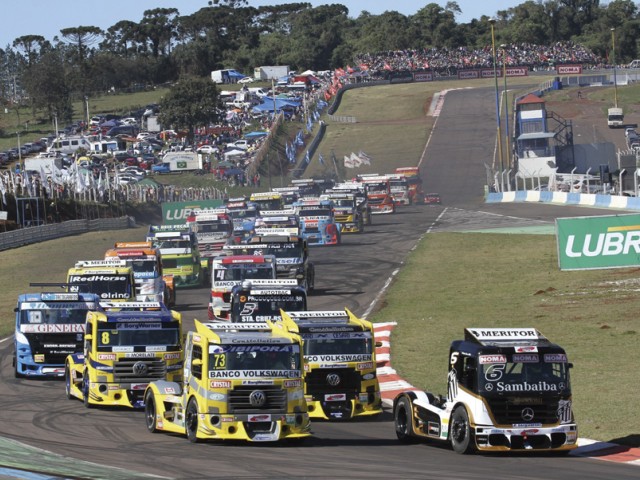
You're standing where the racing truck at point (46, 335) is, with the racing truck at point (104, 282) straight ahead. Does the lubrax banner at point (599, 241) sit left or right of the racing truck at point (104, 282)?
right

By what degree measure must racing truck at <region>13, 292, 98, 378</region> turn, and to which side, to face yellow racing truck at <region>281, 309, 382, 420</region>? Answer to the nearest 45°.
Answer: approximately 45° to its left

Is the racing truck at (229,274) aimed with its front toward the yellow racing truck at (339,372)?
yes

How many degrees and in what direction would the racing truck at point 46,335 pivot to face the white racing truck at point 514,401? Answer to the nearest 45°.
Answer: approximately 45° to its left

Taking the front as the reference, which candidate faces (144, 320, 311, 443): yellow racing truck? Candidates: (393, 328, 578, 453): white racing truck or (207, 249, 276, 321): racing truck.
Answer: the racing truck

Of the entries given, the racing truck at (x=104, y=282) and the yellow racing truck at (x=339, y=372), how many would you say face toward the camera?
2

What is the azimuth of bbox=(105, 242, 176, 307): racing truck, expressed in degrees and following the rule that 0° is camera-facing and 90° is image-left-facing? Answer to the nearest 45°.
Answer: approximately 0°

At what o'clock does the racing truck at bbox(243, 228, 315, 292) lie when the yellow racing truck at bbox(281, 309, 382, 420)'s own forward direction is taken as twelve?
The racing truck is roughly at 6 o'clock from the yellow racing truck.

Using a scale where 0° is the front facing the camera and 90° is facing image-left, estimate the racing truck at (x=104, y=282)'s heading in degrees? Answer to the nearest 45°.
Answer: approximately 0°

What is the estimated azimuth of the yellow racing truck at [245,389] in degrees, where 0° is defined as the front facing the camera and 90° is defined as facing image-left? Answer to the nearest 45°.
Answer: approximately 315°
